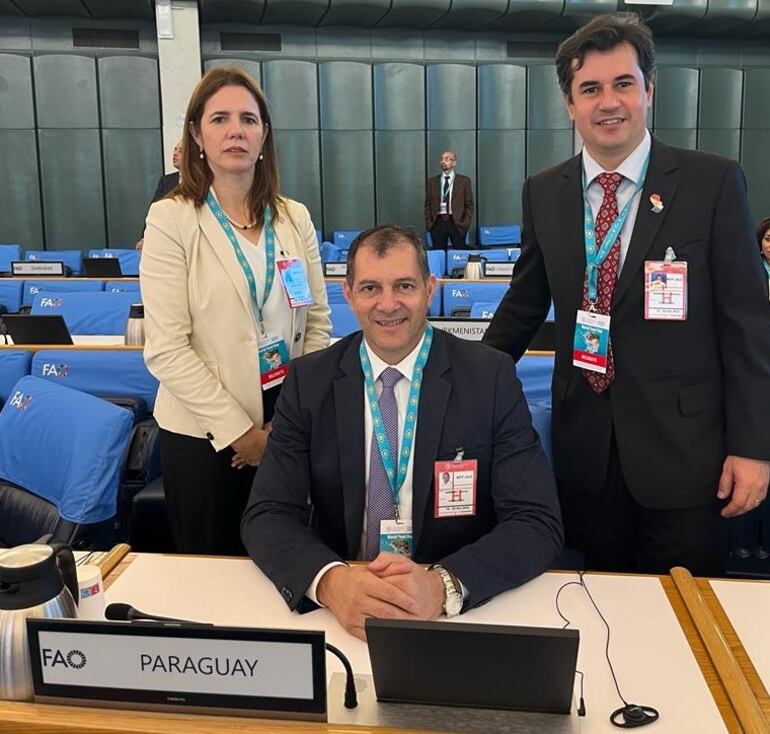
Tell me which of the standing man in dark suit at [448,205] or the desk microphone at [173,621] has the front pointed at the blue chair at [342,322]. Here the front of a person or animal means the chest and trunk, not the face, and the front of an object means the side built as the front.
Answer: the standing man in dark suit

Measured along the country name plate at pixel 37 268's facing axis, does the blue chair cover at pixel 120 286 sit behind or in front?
in front

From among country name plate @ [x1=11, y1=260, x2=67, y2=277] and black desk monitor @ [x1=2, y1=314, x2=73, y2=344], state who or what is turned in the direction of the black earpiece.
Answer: the country name plate

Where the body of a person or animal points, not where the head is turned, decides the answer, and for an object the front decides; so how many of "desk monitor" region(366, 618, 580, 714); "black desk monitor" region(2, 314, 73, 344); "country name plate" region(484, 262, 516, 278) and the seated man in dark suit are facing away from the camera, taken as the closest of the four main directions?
2

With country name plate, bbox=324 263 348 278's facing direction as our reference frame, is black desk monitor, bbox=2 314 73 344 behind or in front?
in front

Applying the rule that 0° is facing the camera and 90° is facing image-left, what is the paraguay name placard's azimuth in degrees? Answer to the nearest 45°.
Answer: approximately 0°

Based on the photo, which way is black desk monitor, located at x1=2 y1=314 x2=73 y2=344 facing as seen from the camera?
away from the camera

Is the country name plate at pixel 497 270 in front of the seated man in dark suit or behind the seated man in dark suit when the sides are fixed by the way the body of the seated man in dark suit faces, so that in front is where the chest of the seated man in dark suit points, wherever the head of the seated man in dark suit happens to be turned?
behind

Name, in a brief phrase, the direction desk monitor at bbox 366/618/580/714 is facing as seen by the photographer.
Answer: facing away from the viewer
